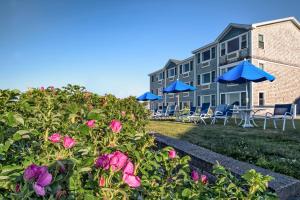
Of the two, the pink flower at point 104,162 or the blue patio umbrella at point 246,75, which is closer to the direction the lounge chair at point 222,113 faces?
the pink flower

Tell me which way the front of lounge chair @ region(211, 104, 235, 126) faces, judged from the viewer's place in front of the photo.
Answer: facing the viewer and to the left of the viewer

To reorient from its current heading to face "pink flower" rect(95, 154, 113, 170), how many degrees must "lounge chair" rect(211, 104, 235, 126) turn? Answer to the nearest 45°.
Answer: approximately 45° to its left

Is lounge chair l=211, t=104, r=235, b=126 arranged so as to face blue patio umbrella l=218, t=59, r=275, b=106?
no

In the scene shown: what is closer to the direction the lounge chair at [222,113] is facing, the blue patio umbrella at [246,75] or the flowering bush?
the flowering bush

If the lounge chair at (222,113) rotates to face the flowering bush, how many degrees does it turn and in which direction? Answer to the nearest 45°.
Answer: approximately 45° to its left
